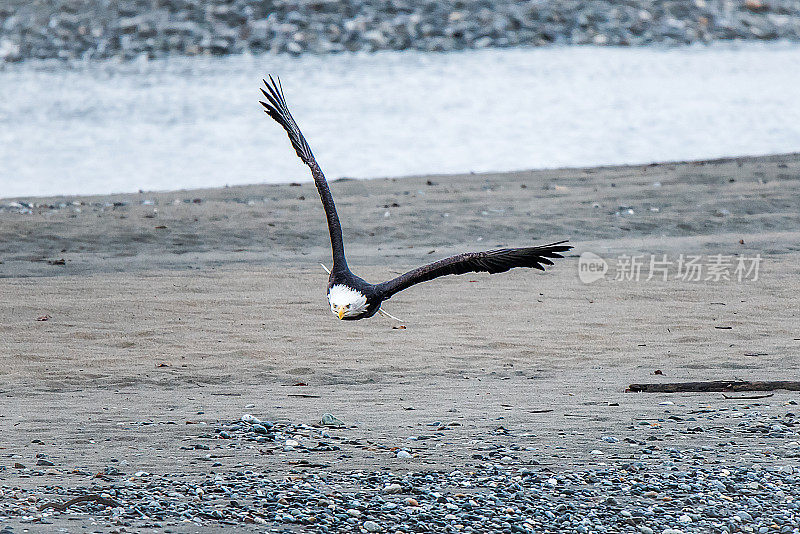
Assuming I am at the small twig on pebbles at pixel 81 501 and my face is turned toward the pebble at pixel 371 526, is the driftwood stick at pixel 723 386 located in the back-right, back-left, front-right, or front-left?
front-left

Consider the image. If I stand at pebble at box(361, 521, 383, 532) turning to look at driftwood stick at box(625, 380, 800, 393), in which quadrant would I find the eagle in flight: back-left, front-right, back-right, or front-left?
front-left

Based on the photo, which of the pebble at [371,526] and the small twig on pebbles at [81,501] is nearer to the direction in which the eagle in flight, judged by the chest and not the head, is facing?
the pebble

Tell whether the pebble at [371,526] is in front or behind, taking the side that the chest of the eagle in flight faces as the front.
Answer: in front

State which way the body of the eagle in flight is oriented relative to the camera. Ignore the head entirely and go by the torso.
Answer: toward the camera

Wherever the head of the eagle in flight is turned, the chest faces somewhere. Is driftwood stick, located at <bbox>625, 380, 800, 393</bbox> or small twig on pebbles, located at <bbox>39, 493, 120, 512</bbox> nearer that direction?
the small twig on pebbles

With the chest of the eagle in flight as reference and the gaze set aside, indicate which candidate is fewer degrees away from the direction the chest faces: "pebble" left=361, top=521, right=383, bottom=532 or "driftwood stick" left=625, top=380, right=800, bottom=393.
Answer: the pebble

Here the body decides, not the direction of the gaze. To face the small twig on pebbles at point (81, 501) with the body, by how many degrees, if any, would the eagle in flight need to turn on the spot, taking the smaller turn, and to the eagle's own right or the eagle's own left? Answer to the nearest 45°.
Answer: approximately 45° to the eagle's own right

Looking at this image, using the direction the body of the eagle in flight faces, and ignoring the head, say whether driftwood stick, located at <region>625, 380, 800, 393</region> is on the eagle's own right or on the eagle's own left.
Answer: on the eagle's own left
